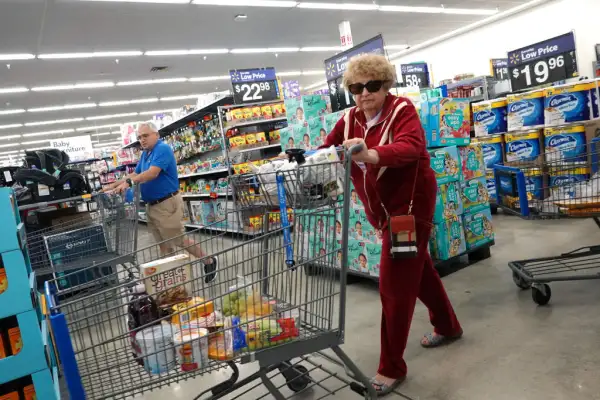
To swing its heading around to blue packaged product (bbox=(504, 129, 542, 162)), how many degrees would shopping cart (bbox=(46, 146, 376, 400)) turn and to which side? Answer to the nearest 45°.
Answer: approximately 180°

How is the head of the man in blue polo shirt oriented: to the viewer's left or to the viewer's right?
to the viewer's left

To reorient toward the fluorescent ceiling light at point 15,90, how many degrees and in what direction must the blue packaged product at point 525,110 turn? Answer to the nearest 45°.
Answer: approximately 45° to its right

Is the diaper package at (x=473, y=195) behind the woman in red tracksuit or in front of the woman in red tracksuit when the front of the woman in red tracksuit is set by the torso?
behind

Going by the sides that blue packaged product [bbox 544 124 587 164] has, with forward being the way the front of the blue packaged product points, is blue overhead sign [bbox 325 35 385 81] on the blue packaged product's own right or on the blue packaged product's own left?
on the blue packaged product's own right

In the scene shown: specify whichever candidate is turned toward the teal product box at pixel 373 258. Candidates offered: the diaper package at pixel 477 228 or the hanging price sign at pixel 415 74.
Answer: the hanging price sign
